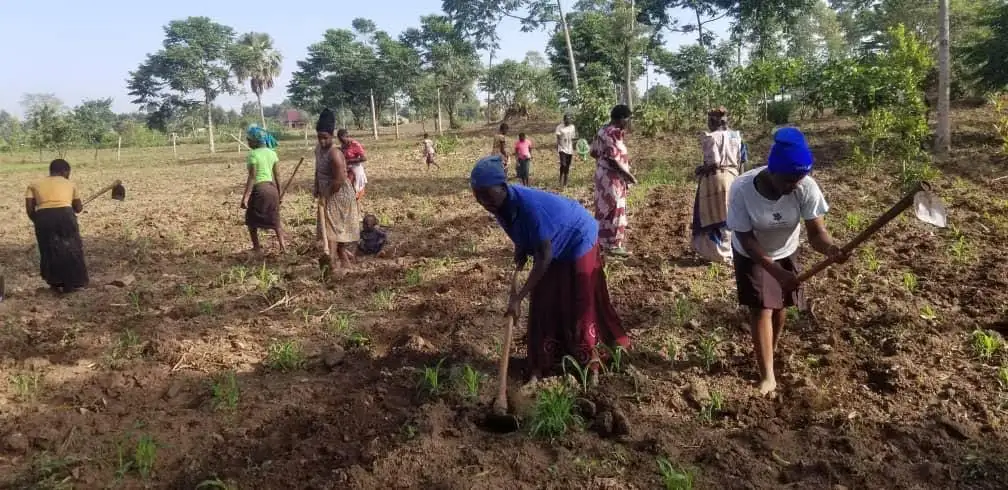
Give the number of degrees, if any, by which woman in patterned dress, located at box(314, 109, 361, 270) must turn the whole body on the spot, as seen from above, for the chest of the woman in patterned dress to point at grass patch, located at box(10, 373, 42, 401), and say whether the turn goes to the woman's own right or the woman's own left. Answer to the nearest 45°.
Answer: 0° — they already face it

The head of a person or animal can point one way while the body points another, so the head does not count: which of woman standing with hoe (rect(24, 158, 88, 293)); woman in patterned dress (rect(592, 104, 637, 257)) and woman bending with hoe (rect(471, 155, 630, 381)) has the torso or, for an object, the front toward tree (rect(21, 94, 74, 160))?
woman standing with hoe (rect(24, 158, 88, 293))

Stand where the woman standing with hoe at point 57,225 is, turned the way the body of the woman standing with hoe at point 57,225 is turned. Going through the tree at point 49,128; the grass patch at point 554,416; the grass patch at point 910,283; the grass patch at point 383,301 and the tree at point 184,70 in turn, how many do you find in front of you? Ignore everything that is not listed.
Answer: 2

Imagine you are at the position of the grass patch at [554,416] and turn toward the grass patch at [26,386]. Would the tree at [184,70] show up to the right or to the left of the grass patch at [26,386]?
right

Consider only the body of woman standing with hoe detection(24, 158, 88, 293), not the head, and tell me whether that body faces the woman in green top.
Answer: no

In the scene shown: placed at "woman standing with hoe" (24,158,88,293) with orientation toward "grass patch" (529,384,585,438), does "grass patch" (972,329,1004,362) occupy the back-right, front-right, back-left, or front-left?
front-left

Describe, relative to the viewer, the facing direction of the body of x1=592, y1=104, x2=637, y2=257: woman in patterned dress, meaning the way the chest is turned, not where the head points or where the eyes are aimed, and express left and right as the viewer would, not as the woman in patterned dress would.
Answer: facing to the right of the viewer

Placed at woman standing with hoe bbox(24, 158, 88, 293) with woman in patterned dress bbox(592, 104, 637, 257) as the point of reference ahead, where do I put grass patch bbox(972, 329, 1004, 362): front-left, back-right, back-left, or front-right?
front-right

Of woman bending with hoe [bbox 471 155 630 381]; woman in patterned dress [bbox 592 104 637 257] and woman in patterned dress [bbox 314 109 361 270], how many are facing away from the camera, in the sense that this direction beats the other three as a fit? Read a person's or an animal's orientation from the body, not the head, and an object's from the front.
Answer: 0

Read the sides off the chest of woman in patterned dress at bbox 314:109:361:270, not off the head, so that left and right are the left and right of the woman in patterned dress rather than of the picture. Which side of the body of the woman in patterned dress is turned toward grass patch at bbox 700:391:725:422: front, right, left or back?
left

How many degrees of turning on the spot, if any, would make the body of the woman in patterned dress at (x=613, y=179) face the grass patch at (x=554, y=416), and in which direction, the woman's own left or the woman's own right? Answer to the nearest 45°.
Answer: approximately 90° to the woman's own right

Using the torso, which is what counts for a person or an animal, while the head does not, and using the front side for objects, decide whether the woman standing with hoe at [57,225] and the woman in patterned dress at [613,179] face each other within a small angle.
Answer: no

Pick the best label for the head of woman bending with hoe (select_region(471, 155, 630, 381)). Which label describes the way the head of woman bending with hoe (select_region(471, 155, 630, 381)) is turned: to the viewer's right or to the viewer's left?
to the viewer's left

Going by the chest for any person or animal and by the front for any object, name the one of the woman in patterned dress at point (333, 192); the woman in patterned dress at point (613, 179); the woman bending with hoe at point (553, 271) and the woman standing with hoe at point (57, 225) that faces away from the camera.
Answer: the woman standing with hoe at point (57, 225)

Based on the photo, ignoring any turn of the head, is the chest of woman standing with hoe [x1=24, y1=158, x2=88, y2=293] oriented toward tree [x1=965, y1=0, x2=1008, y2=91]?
no
